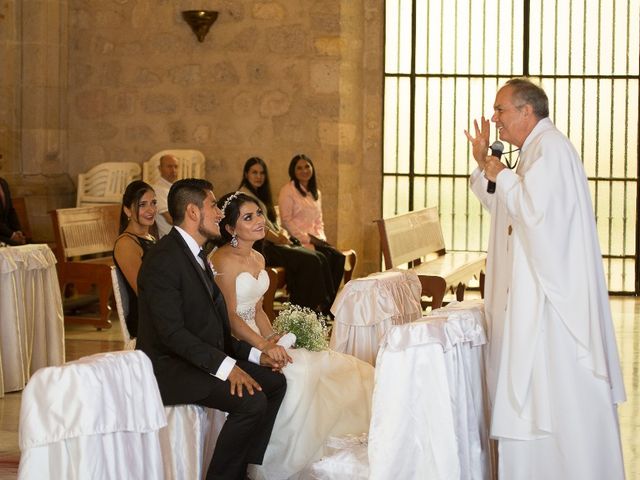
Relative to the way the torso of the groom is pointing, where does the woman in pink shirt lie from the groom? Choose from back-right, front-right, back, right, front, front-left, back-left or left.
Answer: left

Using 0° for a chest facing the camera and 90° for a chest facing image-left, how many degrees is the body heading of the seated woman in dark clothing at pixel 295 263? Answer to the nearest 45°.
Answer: approximately 315°

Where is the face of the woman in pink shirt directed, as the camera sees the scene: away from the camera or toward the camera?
toward the camera

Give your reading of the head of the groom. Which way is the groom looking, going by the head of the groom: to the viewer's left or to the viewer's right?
to the viewer's right

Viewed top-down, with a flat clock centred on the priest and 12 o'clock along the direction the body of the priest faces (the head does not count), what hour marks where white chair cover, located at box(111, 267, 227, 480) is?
The white chair cover is roughly at 12 o'clock from the priest.

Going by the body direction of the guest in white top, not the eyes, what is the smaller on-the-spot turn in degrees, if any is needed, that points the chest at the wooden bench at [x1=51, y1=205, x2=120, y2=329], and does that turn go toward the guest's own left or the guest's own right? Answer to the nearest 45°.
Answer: approximately 90° to the guest's own right

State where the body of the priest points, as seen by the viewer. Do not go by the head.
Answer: to the viewer's left

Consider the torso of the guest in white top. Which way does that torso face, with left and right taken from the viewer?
facing the viewer and to the right of the viewer

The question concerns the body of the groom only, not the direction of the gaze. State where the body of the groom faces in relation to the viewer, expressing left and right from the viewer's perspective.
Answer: facing to the right of the viewer

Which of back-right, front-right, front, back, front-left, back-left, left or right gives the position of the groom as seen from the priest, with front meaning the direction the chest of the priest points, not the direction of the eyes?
front

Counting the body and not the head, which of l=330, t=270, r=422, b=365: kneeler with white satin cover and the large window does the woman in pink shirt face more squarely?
the kneeler with white satin cover

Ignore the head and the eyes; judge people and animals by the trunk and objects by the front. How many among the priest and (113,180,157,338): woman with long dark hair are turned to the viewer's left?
1

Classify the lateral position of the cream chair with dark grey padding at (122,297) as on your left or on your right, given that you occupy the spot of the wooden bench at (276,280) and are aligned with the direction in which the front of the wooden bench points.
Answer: on your right

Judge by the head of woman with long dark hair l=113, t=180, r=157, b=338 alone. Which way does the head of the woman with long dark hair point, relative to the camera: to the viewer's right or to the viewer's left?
to the viewer's right

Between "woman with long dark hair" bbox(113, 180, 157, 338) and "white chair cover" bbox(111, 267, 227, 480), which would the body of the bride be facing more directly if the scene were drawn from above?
the white chair cover

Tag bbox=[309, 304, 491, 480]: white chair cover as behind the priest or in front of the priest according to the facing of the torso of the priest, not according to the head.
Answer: in front
